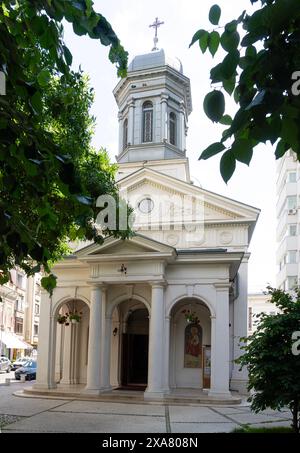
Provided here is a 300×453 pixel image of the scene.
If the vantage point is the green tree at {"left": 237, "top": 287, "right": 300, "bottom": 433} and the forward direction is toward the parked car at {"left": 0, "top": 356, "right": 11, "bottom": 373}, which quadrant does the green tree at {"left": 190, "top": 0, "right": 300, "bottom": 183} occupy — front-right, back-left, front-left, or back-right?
back-left

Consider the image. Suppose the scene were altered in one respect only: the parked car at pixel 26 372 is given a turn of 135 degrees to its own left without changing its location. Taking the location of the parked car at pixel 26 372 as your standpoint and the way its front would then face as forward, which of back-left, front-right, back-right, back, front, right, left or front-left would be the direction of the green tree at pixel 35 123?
right

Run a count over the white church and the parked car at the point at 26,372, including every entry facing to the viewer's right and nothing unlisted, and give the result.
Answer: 0

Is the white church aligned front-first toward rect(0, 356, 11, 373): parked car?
no

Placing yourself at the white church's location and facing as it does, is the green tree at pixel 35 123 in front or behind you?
in front

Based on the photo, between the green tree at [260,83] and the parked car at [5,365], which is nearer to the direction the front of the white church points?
the green tree

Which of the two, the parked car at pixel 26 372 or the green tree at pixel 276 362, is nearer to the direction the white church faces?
the green tree

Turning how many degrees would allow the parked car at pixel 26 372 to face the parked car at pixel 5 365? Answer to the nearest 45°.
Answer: approximately 135° to its right

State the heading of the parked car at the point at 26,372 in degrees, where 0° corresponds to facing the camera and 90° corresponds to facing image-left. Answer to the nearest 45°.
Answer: approximately 45°

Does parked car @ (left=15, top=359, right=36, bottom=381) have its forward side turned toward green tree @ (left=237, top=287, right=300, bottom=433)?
no

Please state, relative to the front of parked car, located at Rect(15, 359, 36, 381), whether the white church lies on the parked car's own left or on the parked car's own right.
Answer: on the parked car's own left

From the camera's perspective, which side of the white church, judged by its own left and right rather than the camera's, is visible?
front
